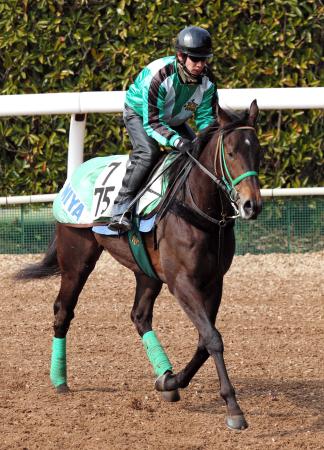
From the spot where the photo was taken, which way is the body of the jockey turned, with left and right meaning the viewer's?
facing the viewer and to the right of the viewer

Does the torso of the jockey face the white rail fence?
no

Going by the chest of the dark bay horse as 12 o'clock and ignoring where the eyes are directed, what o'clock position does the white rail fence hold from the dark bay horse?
The white rail fence is roughly at 7 o'clock from the dark bay horse.
